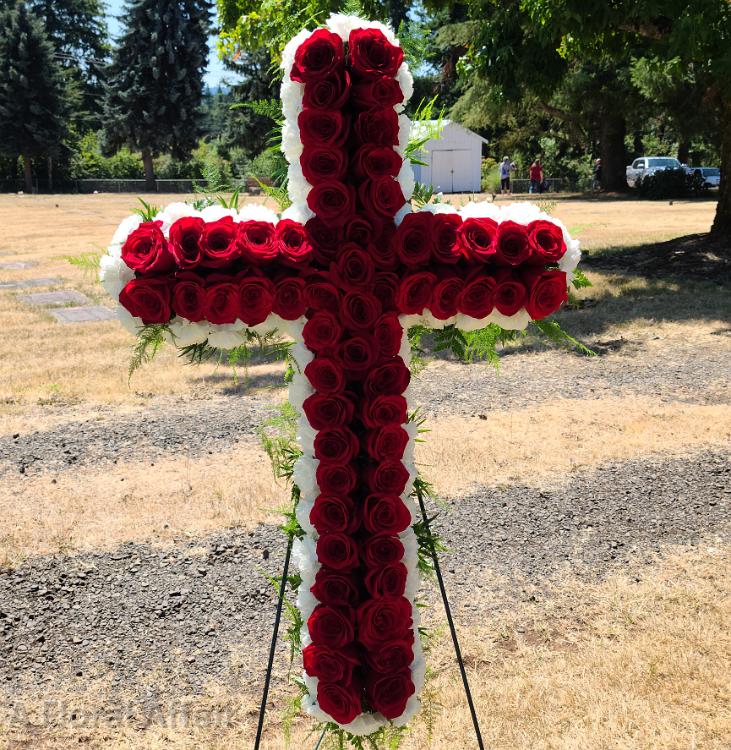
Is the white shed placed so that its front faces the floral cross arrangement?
yes

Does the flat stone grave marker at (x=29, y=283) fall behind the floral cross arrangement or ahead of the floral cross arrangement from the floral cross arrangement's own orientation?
behind

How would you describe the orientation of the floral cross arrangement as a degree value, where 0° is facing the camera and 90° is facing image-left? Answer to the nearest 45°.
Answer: approximately 0°

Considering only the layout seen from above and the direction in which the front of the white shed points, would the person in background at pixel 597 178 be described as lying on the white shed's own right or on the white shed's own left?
on the white shed's own left

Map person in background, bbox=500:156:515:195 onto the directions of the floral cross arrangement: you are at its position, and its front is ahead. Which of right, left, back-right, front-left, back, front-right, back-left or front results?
back

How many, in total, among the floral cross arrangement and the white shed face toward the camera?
2

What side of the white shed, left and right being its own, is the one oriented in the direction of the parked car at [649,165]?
left

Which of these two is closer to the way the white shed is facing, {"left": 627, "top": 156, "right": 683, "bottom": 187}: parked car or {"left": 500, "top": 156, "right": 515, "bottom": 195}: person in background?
the person in background
